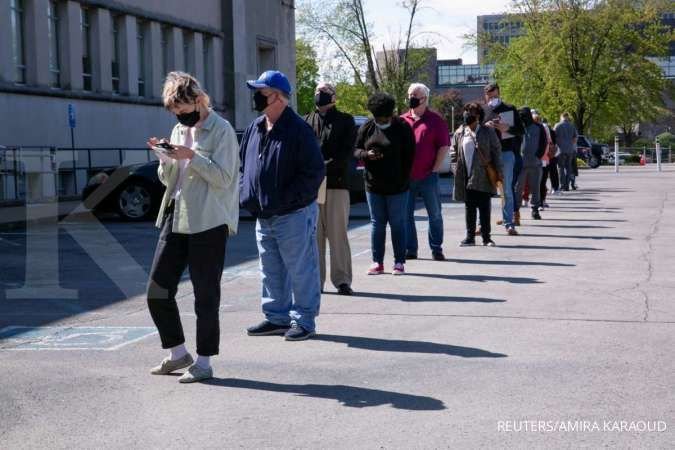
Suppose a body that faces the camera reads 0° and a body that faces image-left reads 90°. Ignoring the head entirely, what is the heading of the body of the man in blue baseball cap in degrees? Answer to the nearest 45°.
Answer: approximately 45°

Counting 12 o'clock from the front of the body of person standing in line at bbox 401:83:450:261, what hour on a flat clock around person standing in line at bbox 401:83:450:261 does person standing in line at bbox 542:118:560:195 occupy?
person standing in line at bbox 542:118:560:195 is roughly at 5 o'clock from person standing in line at bbox 401:83:450:261.

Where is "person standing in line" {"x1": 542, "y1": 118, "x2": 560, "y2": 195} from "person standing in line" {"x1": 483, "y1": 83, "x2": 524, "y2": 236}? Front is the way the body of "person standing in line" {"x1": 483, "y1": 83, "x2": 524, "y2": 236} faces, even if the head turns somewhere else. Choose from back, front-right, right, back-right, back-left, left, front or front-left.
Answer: back-right

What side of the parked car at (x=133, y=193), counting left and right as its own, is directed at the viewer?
left

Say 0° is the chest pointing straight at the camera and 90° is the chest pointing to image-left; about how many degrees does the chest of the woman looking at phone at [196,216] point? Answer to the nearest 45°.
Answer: approximately 45°

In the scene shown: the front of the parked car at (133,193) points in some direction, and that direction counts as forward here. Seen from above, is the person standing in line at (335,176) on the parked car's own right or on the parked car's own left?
on the parked car's own left

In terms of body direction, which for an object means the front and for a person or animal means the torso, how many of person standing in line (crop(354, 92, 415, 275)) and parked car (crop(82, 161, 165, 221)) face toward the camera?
1

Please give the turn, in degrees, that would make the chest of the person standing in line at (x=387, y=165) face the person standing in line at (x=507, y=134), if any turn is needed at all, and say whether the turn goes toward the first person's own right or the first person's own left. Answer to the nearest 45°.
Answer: approximately 180°

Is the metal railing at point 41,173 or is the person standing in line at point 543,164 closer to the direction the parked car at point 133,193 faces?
the metal railing

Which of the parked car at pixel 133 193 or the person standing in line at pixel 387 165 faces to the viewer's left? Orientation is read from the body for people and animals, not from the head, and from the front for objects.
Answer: the parked car
